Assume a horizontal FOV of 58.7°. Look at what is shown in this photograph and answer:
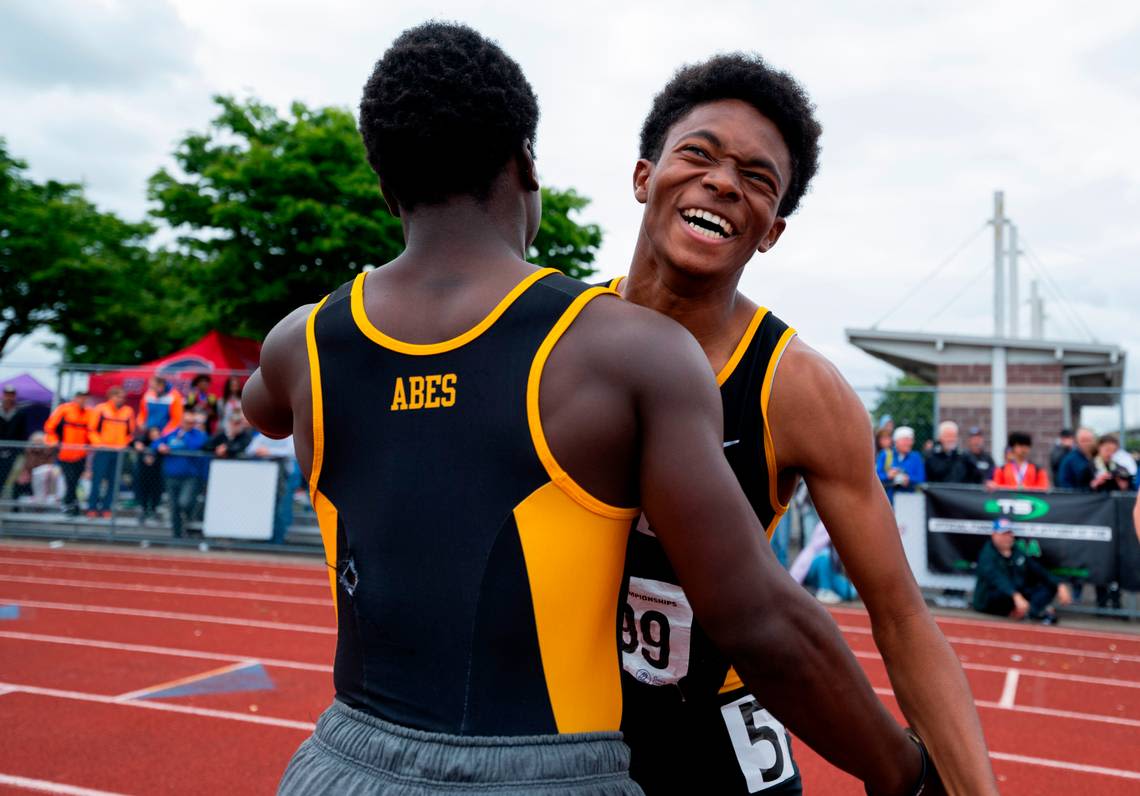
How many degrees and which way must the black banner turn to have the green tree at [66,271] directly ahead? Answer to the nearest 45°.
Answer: approximately 90° to its right

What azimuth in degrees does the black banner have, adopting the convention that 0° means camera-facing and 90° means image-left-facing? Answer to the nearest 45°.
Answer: approximately 0°

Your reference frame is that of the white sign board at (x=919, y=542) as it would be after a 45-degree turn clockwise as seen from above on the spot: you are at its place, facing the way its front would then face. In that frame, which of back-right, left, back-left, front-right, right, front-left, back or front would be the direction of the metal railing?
front-right

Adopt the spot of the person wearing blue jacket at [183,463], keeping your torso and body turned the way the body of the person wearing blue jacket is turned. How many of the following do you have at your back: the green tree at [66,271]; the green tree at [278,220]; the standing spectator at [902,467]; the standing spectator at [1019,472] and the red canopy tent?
3

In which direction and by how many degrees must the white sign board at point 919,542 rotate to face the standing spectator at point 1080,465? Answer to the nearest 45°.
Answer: approximately 90° to its left

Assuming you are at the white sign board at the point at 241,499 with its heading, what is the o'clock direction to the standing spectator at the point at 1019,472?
The standing spectator is roughly at 10 o'clock from the white sign board.

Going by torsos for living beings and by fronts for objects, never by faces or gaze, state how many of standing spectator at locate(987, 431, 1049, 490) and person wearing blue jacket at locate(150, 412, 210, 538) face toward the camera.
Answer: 2

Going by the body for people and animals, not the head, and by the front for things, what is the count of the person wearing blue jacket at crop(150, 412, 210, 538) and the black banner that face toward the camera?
2

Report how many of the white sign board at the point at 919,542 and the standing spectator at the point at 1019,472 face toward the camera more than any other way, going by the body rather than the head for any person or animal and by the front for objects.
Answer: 2

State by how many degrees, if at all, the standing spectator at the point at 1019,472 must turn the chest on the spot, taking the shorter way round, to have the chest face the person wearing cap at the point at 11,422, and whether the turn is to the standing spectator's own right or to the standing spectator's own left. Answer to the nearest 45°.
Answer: approximately 90° to the standing spectator's own right
